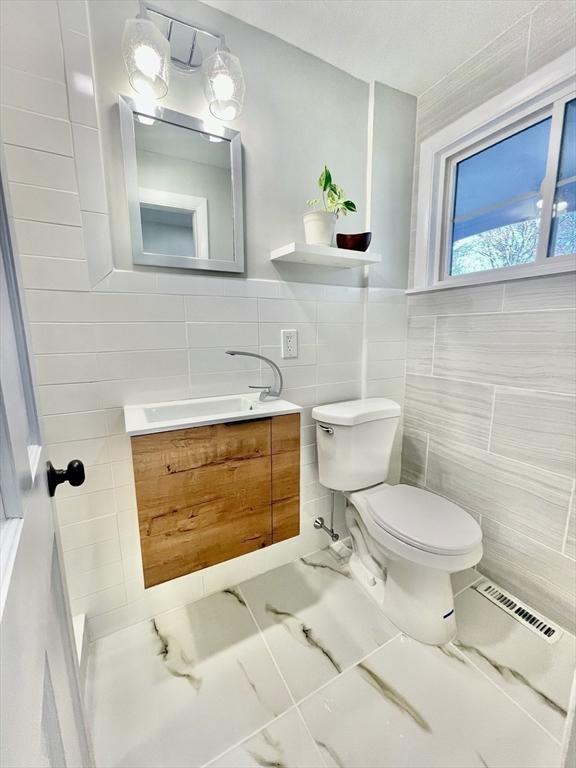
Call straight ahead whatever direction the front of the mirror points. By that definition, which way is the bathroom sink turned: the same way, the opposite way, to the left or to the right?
the same way

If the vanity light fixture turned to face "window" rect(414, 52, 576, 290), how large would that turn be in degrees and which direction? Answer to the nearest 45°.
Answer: approximately 45° to its left

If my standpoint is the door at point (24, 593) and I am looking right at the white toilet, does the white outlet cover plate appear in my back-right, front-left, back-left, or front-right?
front-left

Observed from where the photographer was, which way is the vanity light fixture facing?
facing the viewer and to the right of the viewer

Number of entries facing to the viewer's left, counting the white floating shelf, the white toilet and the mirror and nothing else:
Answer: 0

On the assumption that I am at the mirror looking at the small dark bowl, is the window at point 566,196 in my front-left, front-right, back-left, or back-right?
front-right

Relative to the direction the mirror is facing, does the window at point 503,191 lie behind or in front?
in front

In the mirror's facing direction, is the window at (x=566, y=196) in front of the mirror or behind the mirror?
in front

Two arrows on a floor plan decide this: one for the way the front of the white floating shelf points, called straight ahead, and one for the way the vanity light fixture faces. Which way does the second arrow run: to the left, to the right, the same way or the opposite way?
the same way

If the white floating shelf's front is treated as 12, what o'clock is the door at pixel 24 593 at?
The door is roughly at 2 o'clock from the white floating shelf.

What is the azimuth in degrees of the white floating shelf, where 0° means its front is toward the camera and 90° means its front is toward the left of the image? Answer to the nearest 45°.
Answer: approximately 315°
